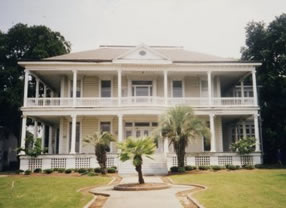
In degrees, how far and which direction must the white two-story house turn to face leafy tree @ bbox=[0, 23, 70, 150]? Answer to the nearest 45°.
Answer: approximately 135° to its right

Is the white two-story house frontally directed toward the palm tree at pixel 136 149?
yes

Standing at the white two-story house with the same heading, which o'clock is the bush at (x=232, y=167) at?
The bush is roughly at 10 o'clock from the white two-story house.

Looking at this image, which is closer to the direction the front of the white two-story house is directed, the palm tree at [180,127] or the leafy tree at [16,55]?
the palm tree

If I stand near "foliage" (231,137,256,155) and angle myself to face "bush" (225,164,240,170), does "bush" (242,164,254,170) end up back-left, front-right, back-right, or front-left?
front-left

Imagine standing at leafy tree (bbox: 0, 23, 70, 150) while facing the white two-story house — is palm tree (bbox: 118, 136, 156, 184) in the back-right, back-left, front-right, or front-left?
front-right

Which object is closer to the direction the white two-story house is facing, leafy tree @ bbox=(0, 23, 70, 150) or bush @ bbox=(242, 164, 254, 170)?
the bush

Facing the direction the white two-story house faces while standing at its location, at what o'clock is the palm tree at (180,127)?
The palm tree is roughly at 11 o'clock from the white two-story house.

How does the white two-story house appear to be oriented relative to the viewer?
toward the camera

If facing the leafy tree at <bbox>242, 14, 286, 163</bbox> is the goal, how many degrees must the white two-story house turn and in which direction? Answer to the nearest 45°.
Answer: approximately 90° to its left

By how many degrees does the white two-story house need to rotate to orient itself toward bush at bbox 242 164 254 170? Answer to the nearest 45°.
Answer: approximately 90° to its left
